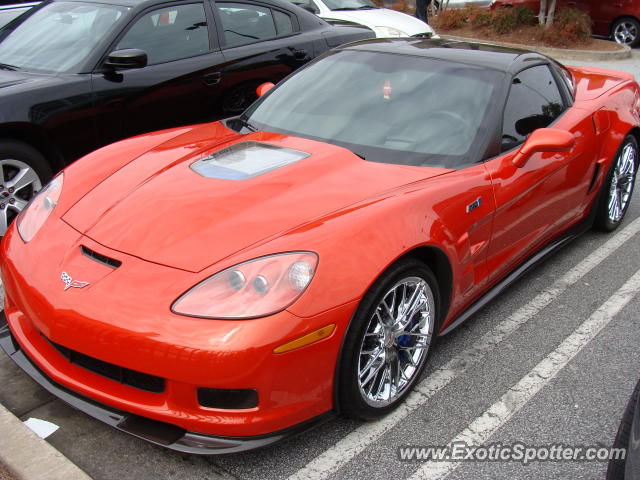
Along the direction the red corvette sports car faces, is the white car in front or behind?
behind

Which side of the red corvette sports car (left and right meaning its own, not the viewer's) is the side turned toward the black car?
right

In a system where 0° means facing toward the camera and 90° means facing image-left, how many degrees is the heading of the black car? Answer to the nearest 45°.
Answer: approximately 45°

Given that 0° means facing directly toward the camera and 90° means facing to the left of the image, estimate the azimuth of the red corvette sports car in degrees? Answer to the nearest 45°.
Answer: approximately 45°

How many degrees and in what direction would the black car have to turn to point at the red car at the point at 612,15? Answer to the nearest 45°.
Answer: approximately 180°

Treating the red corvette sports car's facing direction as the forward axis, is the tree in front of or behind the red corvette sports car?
behind

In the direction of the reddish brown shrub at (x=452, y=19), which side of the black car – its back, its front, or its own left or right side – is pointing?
back
